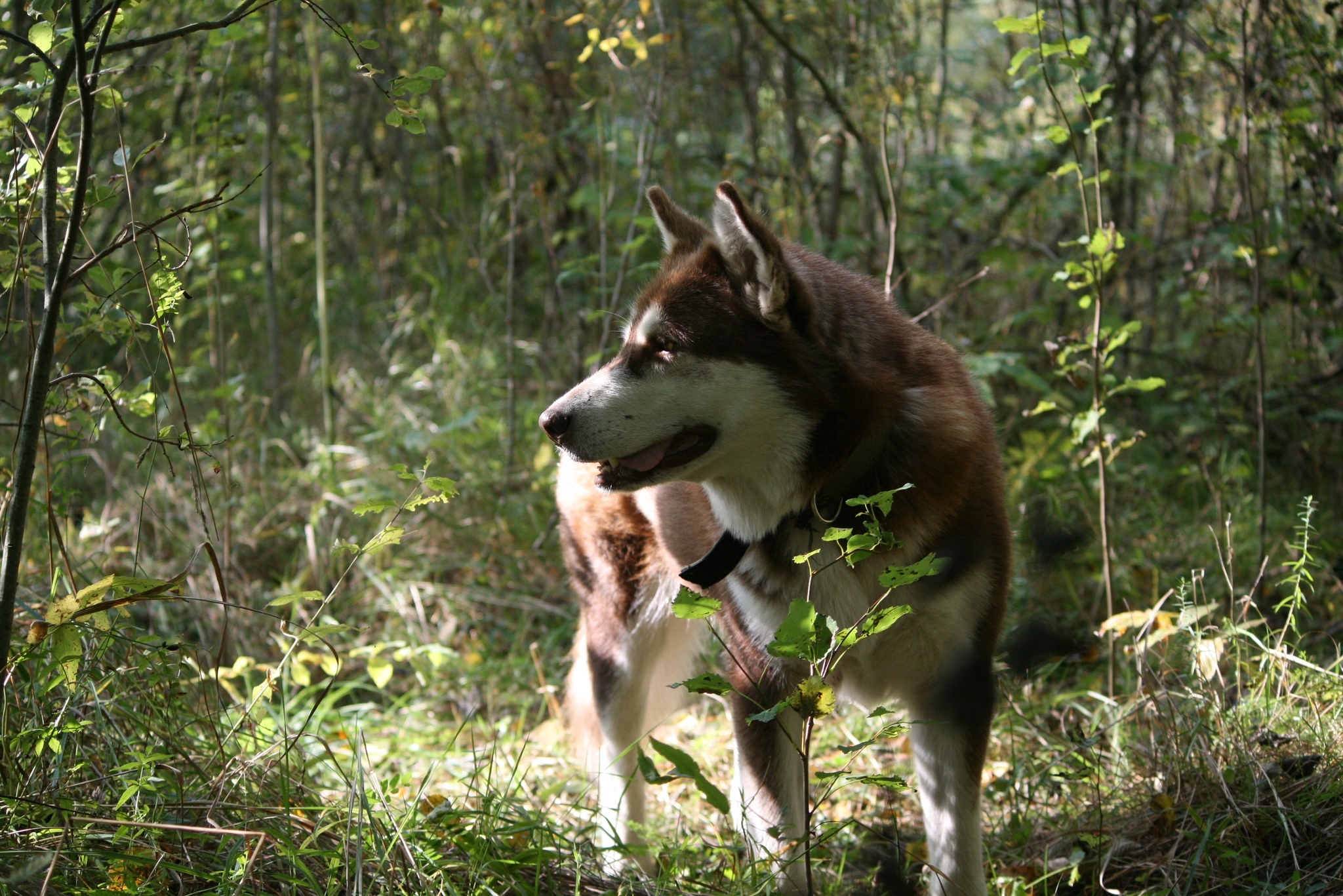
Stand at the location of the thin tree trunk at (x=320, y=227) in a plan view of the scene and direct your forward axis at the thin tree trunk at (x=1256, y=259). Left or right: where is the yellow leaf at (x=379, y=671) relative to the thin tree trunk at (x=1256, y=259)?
right
